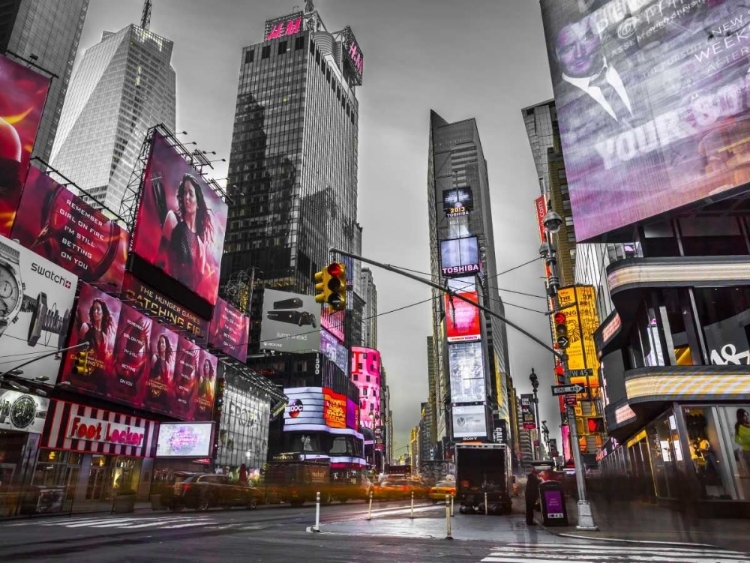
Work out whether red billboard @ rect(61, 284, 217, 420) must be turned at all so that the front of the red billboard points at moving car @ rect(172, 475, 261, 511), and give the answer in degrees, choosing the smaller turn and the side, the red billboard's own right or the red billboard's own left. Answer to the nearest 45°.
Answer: approximately 45° to the red billboard's own right

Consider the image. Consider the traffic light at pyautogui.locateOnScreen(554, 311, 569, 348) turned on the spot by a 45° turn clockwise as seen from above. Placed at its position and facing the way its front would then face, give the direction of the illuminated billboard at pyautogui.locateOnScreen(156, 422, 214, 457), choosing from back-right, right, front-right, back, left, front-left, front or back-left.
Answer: right

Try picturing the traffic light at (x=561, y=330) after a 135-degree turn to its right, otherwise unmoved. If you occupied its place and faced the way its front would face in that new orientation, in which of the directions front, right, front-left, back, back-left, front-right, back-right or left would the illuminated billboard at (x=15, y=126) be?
front-left

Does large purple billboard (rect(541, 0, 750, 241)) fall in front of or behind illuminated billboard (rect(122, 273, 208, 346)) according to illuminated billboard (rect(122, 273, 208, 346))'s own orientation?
in front

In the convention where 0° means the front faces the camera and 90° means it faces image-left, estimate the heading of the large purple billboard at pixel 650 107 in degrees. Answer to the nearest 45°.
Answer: approximately 45°

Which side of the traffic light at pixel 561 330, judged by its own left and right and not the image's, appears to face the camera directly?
front

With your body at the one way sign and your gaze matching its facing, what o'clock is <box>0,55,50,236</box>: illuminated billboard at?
The illuminated billboard is roughly at 3 o'clock from the one way sign.

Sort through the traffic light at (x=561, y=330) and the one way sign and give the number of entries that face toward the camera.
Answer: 2

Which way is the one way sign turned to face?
toward the camera

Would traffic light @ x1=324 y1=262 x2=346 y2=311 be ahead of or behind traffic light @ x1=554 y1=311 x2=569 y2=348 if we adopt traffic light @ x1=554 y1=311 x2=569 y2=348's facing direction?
ahead
